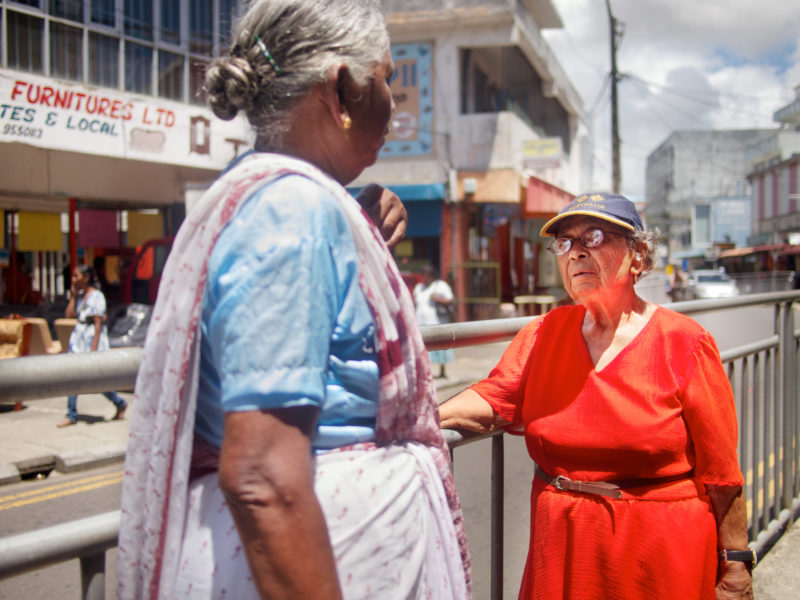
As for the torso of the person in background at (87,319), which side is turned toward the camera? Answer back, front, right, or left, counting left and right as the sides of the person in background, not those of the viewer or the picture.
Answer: left

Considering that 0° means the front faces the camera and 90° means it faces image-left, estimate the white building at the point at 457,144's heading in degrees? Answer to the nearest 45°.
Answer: approximately 315°

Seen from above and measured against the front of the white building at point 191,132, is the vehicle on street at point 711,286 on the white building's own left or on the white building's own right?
on the white building's own left

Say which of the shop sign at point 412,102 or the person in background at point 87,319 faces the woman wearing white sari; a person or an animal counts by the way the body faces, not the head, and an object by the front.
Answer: the shop sign

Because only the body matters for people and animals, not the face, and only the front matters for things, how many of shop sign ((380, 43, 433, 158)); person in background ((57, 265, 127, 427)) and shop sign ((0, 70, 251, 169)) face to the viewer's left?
1

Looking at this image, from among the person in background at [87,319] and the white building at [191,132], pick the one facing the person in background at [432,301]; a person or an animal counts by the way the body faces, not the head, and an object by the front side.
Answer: the white building

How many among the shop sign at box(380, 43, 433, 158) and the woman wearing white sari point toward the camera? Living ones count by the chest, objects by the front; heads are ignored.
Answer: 1

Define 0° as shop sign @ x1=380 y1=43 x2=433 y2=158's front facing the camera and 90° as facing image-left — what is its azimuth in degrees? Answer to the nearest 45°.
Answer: approximately 0°

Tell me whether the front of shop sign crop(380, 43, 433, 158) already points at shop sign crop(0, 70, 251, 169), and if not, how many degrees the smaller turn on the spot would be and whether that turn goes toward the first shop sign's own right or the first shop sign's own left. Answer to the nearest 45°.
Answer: approximately 45° to the first shop sign's own right

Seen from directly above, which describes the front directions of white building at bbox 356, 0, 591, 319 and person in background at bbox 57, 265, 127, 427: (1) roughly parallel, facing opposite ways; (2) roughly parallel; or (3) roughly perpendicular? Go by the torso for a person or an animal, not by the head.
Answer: roughly perpendicular

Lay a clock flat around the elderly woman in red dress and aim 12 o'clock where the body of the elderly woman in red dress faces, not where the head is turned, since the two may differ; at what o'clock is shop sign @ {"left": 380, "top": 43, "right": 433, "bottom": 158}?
The shop sign is roughly at 4 o'clock from the elderly woman in red dress.

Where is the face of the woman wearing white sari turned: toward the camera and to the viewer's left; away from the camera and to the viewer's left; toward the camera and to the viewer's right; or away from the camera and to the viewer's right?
away from the camera and to the viewer's right

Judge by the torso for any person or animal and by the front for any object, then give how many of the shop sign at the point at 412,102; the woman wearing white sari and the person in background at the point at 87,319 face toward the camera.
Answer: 1

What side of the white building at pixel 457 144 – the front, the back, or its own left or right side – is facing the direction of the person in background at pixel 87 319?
right

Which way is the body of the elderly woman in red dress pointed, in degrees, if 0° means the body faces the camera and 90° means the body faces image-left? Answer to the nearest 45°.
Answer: approximately 45°

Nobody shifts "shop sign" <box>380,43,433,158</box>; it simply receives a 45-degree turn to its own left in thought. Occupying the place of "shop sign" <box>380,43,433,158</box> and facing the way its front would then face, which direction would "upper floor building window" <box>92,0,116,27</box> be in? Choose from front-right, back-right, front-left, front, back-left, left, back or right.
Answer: right

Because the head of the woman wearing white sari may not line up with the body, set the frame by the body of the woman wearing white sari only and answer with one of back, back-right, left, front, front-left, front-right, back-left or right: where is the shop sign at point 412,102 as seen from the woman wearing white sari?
left
